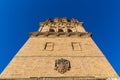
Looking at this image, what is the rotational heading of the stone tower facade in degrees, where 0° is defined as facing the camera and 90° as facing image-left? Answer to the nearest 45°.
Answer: approximately 0°
